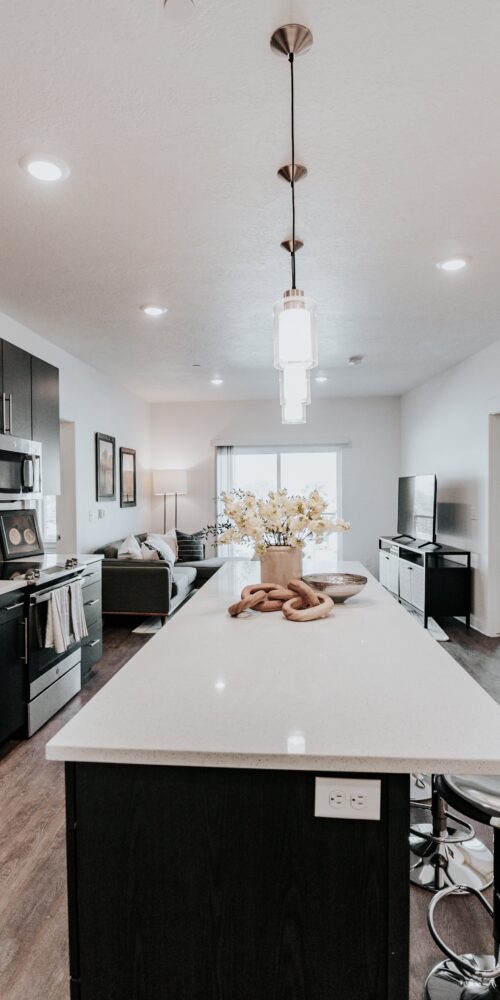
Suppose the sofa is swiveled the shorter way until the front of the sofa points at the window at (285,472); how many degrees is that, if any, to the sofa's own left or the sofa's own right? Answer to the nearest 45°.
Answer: approximately 45° to the sofa's own left

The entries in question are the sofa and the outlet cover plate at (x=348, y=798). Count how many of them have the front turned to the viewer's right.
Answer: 1

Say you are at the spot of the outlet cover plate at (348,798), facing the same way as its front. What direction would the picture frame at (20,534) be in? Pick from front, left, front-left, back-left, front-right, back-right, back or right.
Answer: back-right

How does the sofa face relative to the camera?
to the viewer's right

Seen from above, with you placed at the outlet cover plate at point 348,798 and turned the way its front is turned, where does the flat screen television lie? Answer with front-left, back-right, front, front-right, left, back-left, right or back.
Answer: back

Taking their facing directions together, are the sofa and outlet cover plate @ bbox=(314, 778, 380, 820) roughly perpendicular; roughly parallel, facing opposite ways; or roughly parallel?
roughly perpendicular

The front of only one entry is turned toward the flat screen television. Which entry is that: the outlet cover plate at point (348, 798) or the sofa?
the sofa

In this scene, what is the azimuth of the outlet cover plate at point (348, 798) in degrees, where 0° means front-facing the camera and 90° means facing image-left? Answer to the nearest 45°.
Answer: approximately 0°
